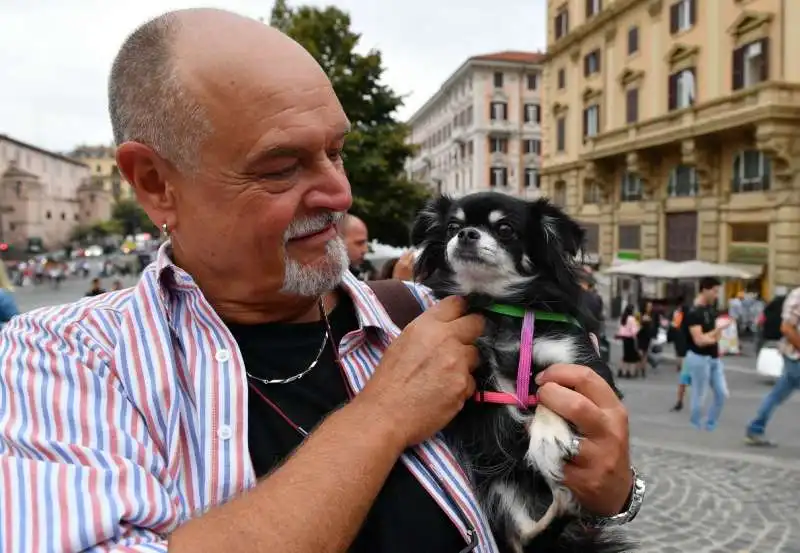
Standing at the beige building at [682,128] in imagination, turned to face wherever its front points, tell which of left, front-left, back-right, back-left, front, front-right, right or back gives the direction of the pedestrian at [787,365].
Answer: front-left

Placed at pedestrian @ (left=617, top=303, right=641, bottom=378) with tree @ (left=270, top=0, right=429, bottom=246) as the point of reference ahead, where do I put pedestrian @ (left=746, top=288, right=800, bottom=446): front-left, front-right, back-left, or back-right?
back-left

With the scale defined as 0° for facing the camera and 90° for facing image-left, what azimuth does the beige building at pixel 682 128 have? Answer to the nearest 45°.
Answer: approximately 45°

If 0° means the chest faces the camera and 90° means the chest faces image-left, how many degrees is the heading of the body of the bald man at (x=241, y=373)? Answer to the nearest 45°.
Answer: approximately 315°

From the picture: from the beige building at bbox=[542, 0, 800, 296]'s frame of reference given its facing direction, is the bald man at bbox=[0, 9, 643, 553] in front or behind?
in front

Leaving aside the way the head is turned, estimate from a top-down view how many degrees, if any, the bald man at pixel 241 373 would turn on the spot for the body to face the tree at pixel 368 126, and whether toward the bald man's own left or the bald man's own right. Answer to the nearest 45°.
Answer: approximately 135° to the bald man's own left
